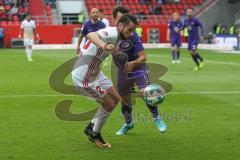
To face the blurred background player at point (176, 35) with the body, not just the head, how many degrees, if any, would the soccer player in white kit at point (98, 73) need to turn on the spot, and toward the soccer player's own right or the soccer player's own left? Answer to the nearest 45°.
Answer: approximately 90° to the soccer player's own left

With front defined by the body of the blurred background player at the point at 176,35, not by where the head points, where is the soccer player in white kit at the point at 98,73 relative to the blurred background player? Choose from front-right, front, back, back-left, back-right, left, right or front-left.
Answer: front

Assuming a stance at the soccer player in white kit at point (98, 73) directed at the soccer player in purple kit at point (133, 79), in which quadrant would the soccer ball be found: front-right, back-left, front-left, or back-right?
front-right

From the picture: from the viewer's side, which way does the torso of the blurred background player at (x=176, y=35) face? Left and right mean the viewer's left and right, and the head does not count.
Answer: facing the viewer

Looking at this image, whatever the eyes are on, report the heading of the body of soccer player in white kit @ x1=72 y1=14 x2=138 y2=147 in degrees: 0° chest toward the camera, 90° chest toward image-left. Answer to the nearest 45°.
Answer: approximately 270°

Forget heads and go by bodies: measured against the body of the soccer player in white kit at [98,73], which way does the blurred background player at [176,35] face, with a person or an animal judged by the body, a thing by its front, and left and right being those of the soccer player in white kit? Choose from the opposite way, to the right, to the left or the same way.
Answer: to the right

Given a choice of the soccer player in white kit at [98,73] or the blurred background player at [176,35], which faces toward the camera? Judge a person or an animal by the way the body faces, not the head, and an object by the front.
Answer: the blurred background player

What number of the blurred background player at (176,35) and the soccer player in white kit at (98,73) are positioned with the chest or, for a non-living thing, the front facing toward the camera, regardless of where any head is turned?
1

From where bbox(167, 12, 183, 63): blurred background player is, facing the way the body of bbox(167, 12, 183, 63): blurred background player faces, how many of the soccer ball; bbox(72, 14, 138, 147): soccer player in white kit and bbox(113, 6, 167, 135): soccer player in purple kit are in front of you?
3

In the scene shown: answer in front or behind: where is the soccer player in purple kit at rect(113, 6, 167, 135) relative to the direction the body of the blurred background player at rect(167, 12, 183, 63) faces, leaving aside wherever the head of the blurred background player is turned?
in front

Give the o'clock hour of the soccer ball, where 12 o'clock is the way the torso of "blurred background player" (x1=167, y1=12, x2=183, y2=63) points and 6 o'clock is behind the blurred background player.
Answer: The soccer ball is roughly at 12 o'clock from the blurred background player.
